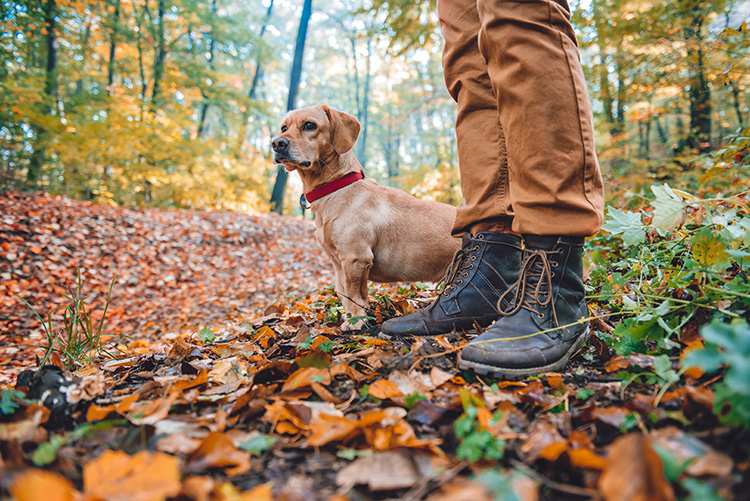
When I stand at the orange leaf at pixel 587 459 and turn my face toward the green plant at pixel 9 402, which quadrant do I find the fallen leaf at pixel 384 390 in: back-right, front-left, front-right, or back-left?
front-right

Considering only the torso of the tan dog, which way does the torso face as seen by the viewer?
to the viewer's left

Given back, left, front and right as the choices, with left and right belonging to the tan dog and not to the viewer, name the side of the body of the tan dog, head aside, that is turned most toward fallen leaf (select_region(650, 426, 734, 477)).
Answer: left

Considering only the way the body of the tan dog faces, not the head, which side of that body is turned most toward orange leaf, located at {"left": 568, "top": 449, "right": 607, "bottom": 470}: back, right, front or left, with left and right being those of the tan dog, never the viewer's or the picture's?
left

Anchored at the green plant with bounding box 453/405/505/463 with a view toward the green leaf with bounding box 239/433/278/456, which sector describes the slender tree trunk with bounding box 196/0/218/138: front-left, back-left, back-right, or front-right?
front-right

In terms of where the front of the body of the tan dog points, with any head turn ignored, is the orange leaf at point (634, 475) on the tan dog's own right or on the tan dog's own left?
on the tan dog's own left

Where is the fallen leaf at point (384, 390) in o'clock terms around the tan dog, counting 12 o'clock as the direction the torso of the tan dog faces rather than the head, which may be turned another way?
The fallen leaf is roughly at 9 o'clock from the tan dog.
